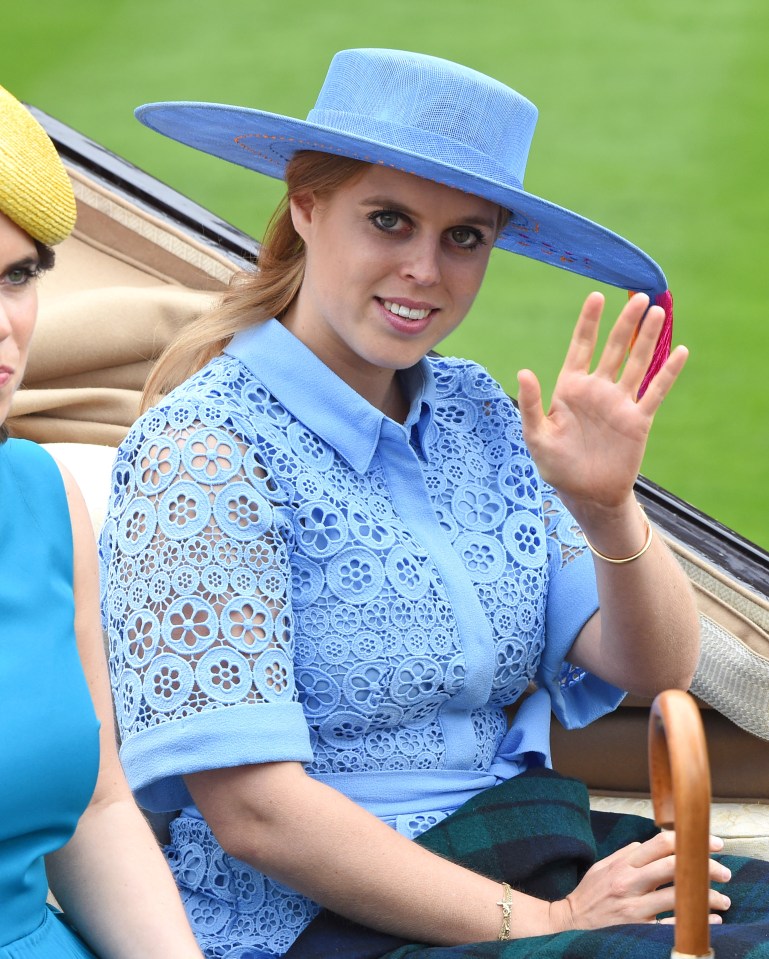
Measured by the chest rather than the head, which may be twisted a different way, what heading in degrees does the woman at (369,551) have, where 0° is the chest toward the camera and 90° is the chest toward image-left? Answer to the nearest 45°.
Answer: approximately 315°

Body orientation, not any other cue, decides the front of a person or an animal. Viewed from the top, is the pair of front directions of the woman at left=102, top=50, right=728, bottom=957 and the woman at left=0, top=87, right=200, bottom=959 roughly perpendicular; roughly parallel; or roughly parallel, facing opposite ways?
roughly parallel

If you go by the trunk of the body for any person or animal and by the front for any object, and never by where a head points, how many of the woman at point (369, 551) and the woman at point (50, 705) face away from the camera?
0

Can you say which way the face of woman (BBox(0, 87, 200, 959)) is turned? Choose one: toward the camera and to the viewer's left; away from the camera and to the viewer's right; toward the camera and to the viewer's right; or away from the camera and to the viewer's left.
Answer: toward the camera and to the viewer's left
